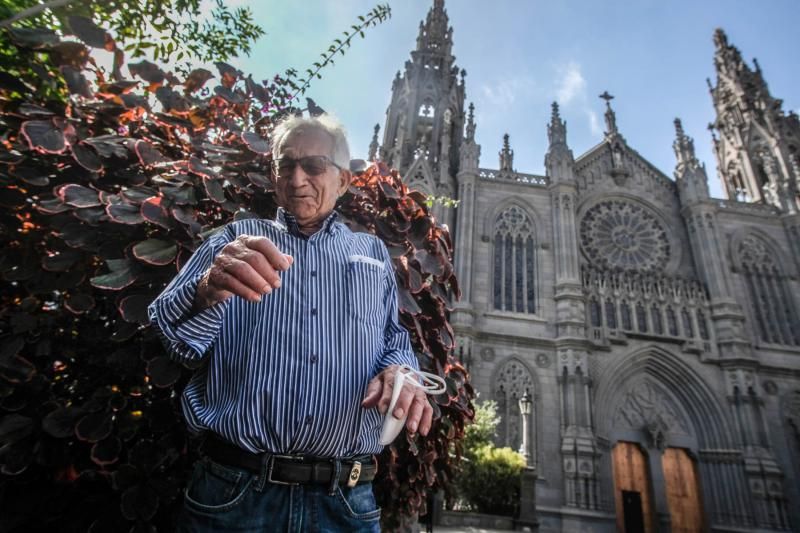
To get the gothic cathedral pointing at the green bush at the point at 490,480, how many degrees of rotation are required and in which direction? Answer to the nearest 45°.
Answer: approximately 45° to its right

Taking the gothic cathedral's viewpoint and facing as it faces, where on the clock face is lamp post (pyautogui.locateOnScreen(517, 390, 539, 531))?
The lamp post is roughly at 1 o'clock from the gothic cathedral.

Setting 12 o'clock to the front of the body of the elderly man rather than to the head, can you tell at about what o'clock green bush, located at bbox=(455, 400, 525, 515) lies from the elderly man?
The green bush is roughly at 7 o'clock from the elderly man.

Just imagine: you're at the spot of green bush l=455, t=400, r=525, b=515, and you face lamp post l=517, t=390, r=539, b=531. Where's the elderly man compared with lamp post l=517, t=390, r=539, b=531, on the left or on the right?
right

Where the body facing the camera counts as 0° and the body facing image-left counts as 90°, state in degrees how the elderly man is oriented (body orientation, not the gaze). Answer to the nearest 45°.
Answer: approximately 0°

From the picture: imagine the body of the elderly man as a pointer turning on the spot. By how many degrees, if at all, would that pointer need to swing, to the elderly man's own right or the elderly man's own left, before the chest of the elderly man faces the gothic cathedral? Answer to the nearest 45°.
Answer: approximately 135° to the elderly man's own left

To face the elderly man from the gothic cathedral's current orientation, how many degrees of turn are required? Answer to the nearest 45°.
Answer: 0° — it already faces them

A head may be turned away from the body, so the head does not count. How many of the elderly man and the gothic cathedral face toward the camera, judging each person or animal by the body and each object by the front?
2

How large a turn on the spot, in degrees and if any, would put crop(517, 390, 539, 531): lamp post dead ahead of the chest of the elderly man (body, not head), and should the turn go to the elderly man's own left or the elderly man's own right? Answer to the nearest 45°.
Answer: approximately 135° to the elderly man's own left
